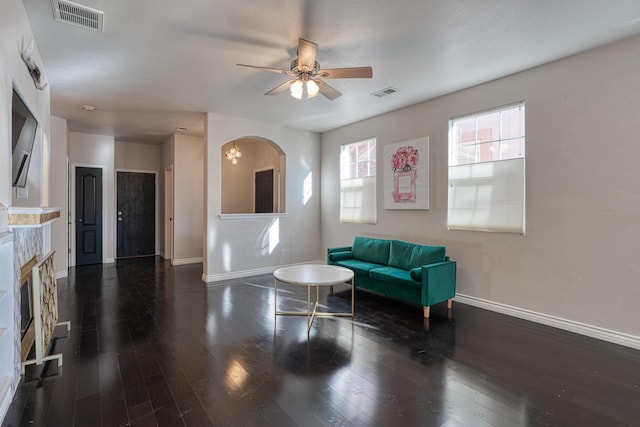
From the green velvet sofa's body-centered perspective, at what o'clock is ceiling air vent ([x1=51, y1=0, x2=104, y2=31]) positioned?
The ceiling air vent is roughly at 12 o'clock from the green velvet sofa.

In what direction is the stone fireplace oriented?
to the viewer's right

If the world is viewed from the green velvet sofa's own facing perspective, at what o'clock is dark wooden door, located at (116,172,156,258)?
The dark wooden door is roughly at 2 o'clock from the green velvet sofa.

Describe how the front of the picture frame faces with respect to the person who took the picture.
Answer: facing the viewer and to the left of the viewer

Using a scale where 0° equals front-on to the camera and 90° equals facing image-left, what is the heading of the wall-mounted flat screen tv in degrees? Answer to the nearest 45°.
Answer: approximately 270°

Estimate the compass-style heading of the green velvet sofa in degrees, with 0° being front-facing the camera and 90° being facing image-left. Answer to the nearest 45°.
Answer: approximately 45°

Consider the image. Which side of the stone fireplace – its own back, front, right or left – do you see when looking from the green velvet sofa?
front

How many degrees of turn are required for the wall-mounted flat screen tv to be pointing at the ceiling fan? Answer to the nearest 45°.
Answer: approximately 45° to its right

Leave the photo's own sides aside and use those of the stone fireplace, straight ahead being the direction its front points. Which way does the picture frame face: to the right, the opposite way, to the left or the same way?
the opposite way

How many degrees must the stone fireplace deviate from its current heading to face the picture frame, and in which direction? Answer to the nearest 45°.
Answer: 0° — it already faces it

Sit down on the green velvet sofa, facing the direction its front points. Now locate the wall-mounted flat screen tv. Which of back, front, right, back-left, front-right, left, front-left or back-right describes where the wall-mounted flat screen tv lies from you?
front

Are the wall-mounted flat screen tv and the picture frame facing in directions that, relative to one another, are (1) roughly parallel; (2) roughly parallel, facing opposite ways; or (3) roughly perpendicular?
roughly parallel, facing opposite ways

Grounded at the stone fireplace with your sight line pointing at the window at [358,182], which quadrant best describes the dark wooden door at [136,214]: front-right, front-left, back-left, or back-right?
front-left

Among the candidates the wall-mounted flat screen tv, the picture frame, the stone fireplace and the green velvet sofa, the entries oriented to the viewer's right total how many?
2
